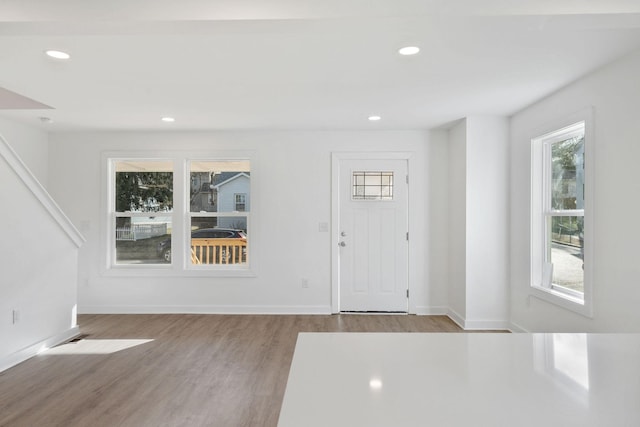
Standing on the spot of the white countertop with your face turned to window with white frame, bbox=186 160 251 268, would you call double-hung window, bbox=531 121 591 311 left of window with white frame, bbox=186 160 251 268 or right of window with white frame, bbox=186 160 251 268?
right

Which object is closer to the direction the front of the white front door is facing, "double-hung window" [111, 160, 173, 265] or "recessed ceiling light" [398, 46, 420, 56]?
the recessed ceiling light

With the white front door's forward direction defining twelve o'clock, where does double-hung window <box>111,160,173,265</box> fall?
The double-hung window is roughly at 3 o'clock from the white front door.

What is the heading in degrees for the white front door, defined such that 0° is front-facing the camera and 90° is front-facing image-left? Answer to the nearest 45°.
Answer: approximately 0°

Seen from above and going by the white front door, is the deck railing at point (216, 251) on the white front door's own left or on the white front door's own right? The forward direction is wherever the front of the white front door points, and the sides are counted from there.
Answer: on the white front door's own right

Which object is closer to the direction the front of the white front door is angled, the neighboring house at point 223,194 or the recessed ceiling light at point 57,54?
the recessed ceiling light

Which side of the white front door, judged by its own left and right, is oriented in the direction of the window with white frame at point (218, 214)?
right

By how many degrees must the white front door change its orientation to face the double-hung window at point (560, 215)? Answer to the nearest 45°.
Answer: approximately 45° to its left

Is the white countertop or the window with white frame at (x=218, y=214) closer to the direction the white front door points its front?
the white countertop

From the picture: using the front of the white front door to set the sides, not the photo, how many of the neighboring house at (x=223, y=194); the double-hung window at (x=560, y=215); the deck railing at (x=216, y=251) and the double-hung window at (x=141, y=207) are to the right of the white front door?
3

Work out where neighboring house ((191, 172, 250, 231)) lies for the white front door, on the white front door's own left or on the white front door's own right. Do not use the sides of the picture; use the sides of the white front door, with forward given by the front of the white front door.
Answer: on the white front door's own right

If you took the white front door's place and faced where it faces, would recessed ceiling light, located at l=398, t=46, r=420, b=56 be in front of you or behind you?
in front

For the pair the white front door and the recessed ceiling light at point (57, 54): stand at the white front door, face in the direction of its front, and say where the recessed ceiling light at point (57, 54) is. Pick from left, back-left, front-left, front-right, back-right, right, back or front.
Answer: front-right
